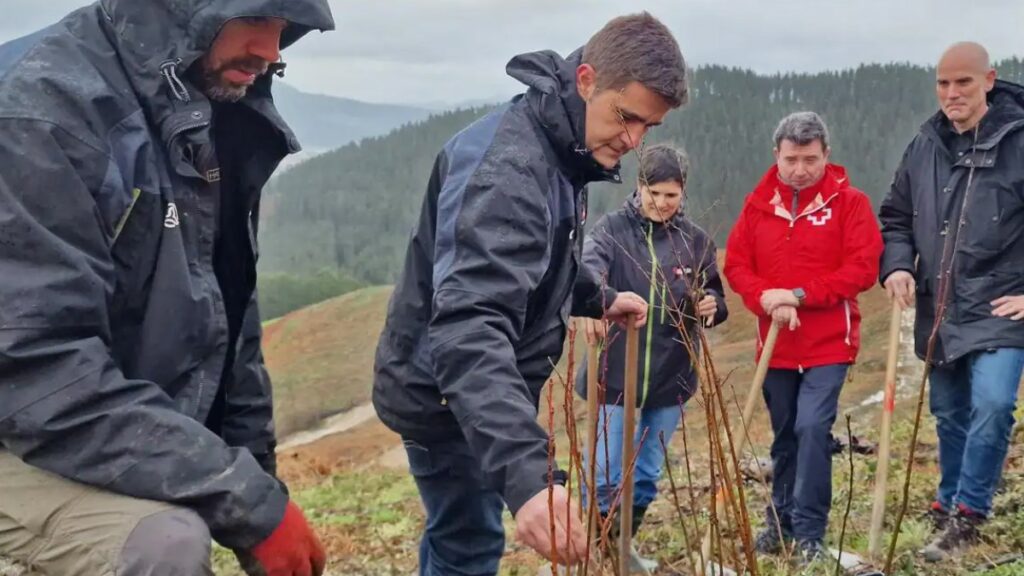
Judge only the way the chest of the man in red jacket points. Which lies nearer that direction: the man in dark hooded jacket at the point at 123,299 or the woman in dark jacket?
the man in dark hooded jacket

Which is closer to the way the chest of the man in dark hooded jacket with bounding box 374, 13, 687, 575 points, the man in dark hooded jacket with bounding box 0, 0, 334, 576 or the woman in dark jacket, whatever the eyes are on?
the woman in dark jacket

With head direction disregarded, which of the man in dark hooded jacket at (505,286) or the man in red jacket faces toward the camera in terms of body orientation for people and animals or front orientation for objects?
the man in red jacket

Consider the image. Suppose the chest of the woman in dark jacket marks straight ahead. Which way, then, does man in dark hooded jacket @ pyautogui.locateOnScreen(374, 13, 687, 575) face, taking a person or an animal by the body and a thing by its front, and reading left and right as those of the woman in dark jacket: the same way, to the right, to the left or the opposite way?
to the left

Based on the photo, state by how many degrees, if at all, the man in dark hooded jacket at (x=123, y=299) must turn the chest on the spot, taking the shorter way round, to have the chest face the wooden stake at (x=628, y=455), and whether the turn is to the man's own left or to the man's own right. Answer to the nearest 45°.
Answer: approximately 45° to the man's own left

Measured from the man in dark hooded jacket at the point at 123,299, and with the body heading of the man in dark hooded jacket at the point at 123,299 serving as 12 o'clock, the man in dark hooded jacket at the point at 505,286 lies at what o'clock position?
the man in dark hooded jacket at the point at 505,286 is roughly at 10 o'clock from the man in dark hooded jacket at the point at 123,299.

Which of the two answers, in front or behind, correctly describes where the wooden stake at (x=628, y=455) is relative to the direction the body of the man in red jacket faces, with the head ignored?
in front

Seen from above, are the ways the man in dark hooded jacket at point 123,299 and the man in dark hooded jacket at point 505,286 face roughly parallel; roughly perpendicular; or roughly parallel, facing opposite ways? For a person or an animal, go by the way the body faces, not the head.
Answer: roughly parallel

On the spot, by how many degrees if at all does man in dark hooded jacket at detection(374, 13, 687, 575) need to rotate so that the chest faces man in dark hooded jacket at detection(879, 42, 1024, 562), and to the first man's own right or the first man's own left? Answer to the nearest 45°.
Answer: approximately 45° to the first man's own left

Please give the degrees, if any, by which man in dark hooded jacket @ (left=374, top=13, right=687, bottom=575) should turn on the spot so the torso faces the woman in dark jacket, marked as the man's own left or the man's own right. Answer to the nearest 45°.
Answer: approximately 90° to the man's own left

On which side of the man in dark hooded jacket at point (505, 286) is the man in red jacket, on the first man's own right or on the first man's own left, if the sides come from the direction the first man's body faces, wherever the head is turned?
on the first man's own left

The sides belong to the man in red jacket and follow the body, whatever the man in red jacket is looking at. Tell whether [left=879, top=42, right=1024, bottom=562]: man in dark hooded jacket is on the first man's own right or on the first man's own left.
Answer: on the first man's own left

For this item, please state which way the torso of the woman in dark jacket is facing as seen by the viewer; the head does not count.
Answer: toward the camera

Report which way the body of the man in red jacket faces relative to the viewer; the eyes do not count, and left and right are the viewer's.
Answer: facing the viewer

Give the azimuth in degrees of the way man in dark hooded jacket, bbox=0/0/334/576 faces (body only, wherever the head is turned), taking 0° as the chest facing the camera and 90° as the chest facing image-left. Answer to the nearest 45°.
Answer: approximately 315°

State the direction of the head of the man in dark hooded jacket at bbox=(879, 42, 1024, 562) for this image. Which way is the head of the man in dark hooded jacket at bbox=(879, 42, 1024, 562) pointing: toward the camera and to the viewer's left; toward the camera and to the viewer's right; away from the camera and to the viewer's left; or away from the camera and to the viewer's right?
toward the camera and to the viewer's left

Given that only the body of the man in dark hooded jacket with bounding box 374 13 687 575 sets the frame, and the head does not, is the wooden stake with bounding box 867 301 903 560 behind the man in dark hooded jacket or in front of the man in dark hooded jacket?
in front

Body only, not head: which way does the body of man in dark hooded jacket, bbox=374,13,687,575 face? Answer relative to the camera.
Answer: to the viewer's right
